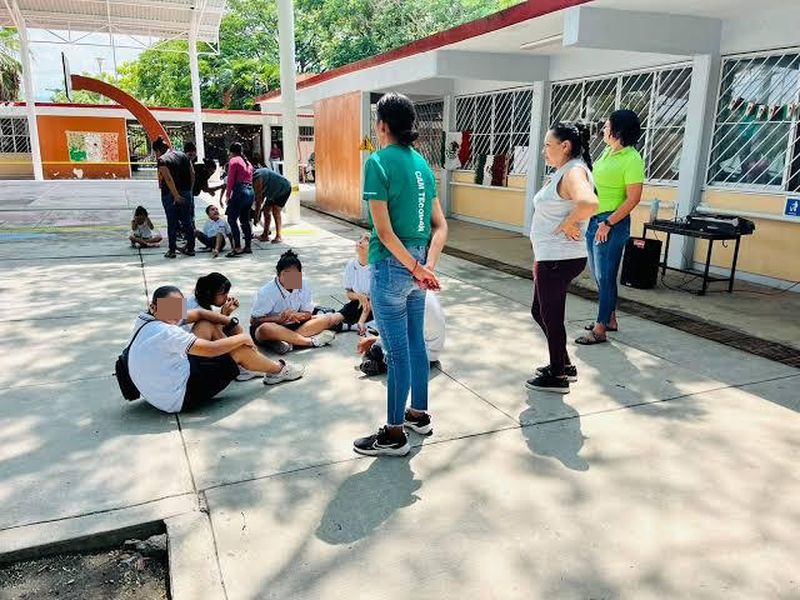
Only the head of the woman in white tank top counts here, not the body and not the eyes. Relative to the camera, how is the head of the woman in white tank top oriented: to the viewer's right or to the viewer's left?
to the viewer's left

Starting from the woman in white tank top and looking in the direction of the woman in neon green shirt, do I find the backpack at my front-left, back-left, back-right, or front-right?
back-left

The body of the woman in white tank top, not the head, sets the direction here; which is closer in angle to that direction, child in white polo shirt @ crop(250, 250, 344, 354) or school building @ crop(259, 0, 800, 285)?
the child in white polo shirt

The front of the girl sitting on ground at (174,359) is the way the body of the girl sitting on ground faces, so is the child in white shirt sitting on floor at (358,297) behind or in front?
in front

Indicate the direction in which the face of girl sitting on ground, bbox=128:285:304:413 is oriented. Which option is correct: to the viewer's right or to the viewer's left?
to the viewer's right

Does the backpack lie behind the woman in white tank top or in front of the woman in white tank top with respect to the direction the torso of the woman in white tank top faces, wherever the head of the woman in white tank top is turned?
in front

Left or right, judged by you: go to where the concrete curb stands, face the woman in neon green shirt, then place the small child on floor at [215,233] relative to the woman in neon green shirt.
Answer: left

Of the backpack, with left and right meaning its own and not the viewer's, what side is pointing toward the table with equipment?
back

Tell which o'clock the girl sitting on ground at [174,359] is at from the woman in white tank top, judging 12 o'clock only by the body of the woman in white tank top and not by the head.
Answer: The girl sitting on ground is roughly at 11 o'clock from the woman in white tank top.

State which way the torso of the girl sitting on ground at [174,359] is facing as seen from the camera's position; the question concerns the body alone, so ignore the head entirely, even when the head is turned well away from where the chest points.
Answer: to the viewer's right

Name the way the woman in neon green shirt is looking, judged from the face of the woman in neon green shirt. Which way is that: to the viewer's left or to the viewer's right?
to the viewer's left

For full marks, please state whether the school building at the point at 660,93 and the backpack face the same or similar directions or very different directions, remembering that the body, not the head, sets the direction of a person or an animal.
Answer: same or similar directions

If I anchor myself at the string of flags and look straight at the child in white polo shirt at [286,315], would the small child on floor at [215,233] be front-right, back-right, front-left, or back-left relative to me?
front-right

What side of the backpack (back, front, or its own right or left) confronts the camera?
left

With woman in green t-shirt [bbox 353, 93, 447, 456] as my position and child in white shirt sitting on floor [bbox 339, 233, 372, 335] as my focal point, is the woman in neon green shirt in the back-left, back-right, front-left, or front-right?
front-right

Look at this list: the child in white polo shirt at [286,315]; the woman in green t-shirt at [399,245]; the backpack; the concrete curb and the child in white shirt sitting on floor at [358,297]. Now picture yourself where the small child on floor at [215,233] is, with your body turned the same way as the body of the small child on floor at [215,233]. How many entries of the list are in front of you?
5

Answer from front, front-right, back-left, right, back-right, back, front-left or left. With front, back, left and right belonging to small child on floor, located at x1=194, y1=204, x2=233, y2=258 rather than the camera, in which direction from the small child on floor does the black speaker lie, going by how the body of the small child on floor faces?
front-left

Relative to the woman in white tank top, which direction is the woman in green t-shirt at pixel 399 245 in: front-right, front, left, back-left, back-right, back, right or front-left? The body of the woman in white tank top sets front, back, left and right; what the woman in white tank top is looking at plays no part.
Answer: front-left

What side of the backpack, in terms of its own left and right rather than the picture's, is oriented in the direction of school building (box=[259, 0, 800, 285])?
back

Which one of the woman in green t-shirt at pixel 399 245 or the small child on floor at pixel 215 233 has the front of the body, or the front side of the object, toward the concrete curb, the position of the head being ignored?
the small child on floor
